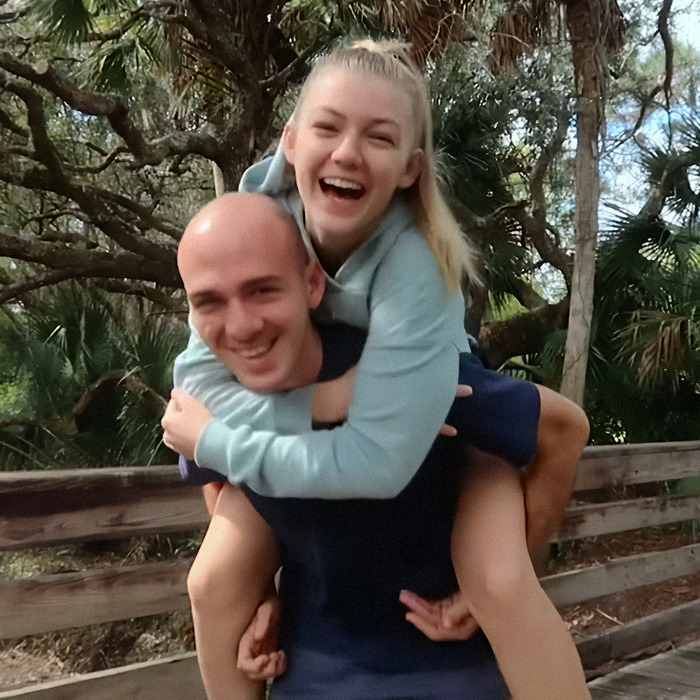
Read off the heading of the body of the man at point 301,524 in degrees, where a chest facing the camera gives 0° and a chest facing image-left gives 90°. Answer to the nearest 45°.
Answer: approximately 45°

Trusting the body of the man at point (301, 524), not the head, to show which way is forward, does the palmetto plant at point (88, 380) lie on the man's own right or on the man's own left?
on the man's own right
